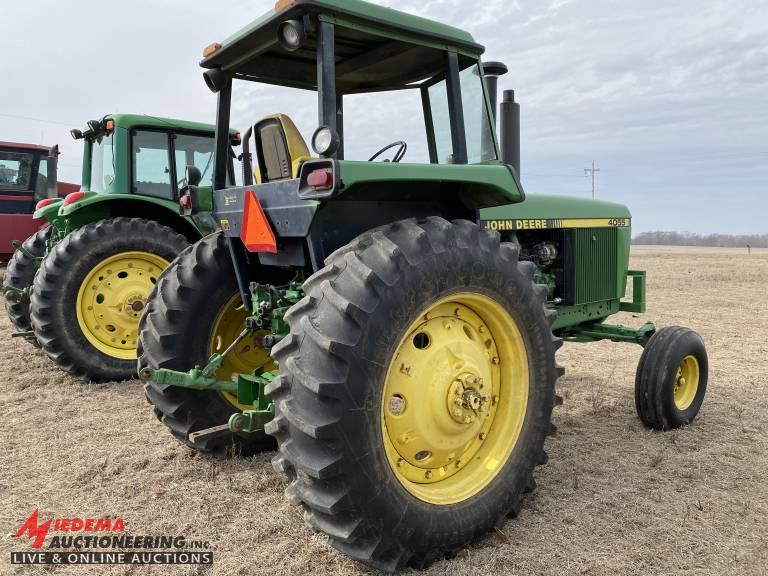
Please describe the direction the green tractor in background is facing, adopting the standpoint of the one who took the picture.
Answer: facing away from the viewer and to the right of the viewer

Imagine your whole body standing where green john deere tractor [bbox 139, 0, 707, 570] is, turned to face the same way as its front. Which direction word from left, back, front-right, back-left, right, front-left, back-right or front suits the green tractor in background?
left

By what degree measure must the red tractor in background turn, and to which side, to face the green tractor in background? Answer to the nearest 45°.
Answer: approximately 135° to its right

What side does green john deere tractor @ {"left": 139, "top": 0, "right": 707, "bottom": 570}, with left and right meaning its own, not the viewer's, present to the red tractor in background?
left

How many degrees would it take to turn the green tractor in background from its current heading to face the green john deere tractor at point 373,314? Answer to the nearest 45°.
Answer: approximately 135° to its right

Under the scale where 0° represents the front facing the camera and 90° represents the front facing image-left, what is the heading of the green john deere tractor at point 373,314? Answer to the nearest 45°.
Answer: approximately 225°
